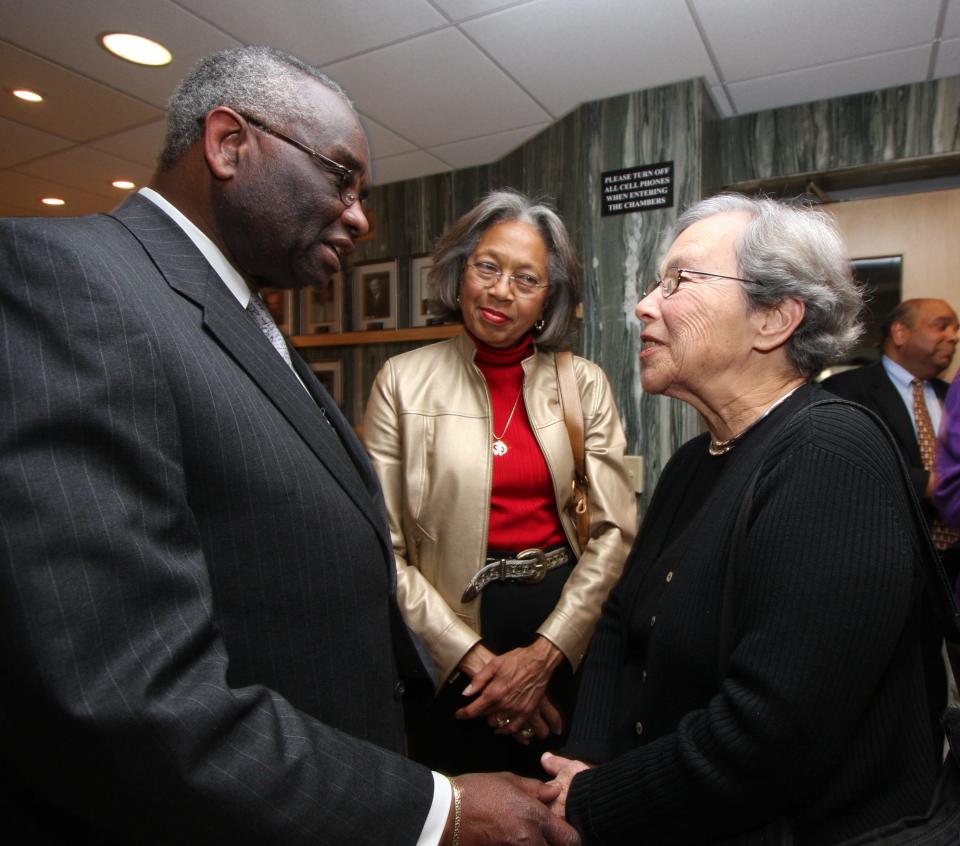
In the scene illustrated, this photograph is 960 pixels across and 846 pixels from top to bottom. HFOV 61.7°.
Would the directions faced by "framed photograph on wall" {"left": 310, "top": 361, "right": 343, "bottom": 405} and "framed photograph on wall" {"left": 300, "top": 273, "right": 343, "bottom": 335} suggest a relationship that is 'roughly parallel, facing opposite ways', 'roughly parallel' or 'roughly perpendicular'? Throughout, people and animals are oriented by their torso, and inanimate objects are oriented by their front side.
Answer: roughly parallel

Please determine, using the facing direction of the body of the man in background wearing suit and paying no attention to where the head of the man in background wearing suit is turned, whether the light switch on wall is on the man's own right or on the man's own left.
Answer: on the man's own right

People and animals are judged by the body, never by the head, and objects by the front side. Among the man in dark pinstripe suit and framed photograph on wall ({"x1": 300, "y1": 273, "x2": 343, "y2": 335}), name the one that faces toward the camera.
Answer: the framed photograph on wall

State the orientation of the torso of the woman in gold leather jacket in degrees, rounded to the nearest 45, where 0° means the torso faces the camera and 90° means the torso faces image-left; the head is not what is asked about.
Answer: approximately 0°

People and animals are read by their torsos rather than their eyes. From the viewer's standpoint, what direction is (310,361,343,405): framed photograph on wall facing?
toward the camera

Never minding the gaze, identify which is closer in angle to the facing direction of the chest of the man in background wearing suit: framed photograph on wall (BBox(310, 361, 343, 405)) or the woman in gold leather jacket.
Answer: the woman in gold leather jacket

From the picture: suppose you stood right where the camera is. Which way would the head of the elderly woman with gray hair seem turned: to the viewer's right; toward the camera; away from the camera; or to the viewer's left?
to the viewer's left

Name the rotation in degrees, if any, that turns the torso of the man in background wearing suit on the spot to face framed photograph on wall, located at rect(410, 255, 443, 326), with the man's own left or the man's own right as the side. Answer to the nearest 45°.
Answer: approximately 135° to the man's own right

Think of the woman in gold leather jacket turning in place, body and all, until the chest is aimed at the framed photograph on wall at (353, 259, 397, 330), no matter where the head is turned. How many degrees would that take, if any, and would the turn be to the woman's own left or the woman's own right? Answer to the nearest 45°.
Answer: approximately 180°

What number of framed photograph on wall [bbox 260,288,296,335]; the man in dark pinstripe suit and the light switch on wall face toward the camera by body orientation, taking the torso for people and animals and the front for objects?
2

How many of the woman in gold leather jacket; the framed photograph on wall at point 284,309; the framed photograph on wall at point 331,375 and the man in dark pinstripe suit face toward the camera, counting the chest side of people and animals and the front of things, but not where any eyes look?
3

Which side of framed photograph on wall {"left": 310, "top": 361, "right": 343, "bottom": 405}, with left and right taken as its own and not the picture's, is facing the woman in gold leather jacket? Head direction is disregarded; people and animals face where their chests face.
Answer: front

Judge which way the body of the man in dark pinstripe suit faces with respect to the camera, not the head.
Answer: to the viewer's right

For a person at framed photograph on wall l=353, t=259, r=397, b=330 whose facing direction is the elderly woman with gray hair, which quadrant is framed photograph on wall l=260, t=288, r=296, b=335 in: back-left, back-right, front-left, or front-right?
back-right
